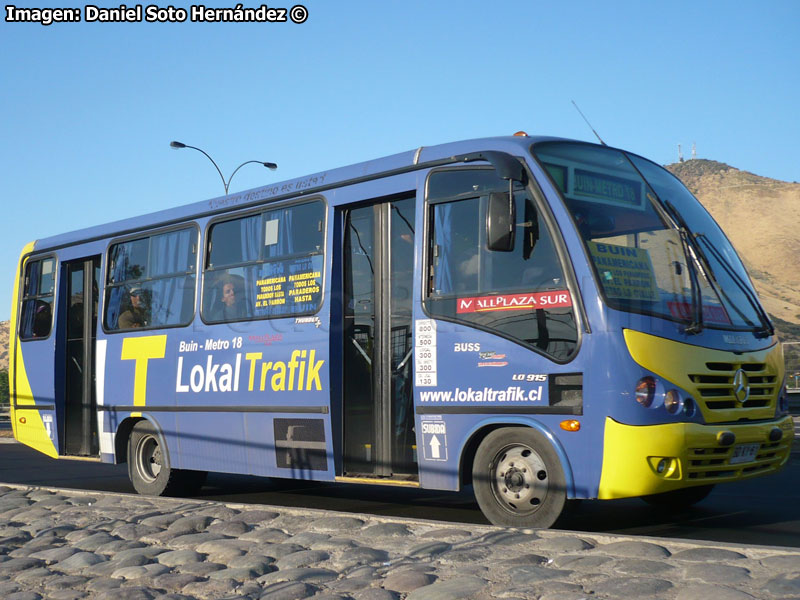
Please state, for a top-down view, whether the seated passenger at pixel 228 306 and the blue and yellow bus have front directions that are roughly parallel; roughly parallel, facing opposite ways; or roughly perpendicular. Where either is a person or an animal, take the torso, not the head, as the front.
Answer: roughly parallel

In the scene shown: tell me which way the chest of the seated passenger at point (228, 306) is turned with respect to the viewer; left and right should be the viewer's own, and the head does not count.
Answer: facing the viewer and to the right of the viewer
